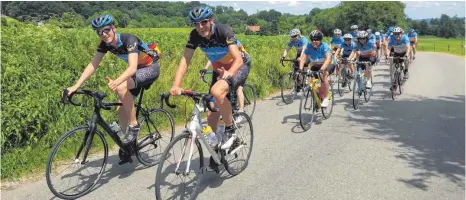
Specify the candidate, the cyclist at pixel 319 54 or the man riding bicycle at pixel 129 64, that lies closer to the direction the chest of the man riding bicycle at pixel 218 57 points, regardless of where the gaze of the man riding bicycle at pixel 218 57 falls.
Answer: the man riding bicycle

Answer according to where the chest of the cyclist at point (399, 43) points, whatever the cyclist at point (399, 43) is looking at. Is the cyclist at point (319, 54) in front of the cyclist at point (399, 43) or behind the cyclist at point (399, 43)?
in front

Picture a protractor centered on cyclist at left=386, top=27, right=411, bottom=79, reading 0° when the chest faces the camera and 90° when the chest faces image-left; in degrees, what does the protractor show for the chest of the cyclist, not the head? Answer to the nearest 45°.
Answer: approximately 0°

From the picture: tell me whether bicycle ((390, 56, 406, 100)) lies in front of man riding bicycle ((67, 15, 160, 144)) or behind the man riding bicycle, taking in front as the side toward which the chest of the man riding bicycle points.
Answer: behind

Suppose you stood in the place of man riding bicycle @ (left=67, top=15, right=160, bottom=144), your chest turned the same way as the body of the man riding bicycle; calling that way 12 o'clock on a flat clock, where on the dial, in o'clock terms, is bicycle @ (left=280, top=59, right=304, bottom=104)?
The bicycle is roughly at 6 o'clock from the man riding bicycle.

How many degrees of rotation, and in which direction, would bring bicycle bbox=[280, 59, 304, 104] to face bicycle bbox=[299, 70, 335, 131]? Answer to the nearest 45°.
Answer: approximately 45° to its left

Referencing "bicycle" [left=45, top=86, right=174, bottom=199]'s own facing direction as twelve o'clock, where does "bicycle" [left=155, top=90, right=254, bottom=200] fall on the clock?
"bicycle" [left=155, top=90, right=254, bottom=200] is roughly at 9 o'clock from "bicycle" [left=45, top=86, right=174, bottom=199].

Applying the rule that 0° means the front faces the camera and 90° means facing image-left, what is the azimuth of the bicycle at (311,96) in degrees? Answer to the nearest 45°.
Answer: approximately 45°

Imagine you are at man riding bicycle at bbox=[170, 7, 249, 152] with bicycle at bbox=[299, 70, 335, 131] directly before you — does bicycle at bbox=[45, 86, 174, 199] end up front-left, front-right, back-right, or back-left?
back-left

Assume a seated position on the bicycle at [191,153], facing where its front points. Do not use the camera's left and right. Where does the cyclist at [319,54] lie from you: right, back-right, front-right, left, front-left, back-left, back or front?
back

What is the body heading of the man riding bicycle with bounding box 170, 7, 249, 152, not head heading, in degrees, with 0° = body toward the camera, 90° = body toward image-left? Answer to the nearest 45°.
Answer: approximately 45°
